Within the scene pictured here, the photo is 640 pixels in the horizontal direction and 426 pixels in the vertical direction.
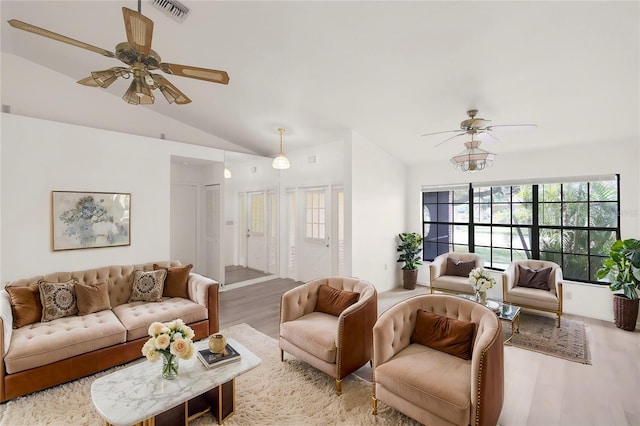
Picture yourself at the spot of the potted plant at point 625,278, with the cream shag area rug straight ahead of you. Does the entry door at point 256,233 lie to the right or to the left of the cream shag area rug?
right

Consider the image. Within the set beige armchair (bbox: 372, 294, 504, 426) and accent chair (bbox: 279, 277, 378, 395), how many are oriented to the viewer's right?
0

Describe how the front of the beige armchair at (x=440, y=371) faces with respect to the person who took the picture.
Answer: facing the viewer and to the left of the viewer

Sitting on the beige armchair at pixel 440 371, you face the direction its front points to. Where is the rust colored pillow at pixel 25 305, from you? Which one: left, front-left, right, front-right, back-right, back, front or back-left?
front-right

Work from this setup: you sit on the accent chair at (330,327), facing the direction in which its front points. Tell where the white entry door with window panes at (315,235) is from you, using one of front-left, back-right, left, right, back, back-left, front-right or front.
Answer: back-right

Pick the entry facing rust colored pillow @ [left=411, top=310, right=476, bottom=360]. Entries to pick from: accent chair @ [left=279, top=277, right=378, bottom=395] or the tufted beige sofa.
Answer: the tufted beige sofa

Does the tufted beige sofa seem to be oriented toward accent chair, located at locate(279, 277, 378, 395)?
yes

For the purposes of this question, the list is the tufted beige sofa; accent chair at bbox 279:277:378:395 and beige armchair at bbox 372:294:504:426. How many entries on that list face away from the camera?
0

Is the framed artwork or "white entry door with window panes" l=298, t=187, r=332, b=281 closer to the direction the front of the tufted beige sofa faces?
the white entry door with window panes

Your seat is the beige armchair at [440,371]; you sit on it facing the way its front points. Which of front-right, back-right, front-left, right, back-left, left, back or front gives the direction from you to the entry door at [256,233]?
right

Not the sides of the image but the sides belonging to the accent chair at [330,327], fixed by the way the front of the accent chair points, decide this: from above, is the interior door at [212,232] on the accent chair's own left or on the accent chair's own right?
on the accent chair's own right

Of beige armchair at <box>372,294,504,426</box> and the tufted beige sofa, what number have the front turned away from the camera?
0

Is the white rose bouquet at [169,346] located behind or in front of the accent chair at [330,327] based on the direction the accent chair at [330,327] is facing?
in front

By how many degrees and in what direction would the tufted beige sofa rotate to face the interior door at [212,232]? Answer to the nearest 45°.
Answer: approximately 90° to its left

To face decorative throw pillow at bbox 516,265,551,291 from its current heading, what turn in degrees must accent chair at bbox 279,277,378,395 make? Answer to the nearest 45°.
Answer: approximately 180°

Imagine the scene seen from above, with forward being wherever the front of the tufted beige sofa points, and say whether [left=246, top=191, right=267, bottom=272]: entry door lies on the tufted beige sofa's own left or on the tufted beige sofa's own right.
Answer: on the tufted beige sofa's own left

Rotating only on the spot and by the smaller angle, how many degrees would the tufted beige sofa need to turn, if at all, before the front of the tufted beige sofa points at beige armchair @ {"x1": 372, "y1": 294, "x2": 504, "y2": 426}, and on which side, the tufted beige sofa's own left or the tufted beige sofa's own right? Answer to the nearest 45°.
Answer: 0° — it already faces it

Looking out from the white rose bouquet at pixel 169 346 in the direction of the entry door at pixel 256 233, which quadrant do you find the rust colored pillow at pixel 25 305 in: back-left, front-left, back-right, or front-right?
front-left

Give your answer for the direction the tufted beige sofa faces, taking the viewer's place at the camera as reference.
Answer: facing the viewer and to the right of the viewer
